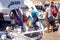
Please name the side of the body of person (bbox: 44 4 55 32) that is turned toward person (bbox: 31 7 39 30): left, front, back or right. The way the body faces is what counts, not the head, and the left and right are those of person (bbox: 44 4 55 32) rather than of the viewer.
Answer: front

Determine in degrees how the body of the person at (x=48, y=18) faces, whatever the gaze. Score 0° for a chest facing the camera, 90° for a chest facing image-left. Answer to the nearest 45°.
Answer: approximately 90°
